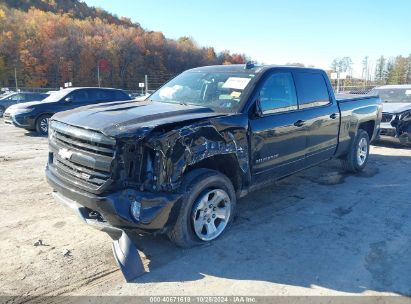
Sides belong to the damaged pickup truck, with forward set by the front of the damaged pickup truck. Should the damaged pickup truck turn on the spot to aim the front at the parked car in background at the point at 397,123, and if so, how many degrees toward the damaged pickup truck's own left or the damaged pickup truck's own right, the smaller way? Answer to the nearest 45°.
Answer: approximately 180°

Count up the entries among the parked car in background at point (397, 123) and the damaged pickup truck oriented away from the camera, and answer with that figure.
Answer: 0

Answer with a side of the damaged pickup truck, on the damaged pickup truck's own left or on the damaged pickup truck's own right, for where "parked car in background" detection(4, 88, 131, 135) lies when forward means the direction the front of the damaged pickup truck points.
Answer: on the damaged pickup truck's own right

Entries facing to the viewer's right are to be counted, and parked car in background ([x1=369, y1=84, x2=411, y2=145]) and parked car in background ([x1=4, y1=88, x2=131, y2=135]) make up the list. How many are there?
0

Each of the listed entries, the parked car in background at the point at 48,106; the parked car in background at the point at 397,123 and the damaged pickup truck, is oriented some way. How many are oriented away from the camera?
0

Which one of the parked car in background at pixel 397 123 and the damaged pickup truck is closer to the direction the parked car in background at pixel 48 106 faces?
the damaged pickup truck

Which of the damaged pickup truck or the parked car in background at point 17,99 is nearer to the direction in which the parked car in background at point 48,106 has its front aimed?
the damaged pickup truck

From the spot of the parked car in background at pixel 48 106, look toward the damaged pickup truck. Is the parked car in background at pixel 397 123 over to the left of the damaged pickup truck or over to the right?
left

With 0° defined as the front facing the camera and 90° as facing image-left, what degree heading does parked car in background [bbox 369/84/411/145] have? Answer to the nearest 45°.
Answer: approximately 45°
